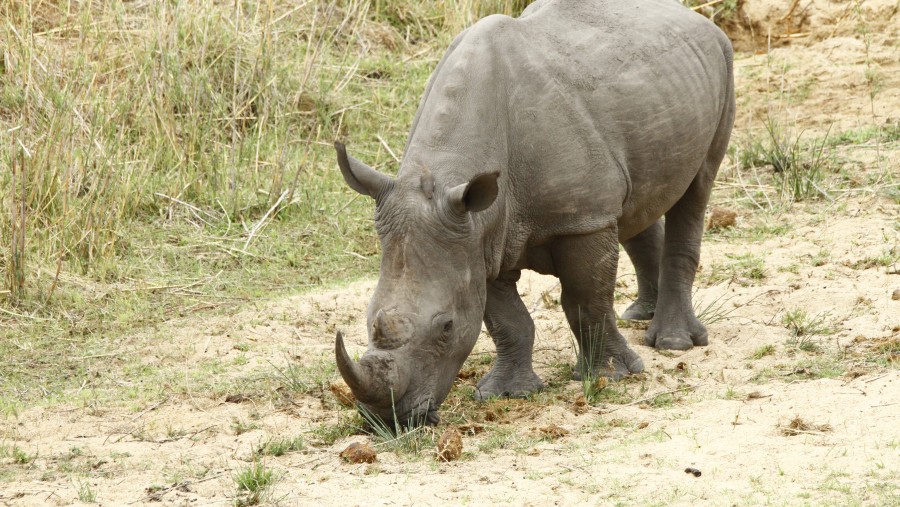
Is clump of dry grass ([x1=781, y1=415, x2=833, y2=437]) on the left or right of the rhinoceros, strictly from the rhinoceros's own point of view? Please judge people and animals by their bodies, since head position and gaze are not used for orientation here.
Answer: on its left

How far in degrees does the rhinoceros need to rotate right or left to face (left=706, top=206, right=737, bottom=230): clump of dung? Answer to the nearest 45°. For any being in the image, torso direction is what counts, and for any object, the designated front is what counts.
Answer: approximately 180°

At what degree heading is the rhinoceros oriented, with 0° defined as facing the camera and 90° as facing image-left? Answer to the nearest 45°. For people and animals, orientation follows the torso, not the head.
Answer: approximately 45°

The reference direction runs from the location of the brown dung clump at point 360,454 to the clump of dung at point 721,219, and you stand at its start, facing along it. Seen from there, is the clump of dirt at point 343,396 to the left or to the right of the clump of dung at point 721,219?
left

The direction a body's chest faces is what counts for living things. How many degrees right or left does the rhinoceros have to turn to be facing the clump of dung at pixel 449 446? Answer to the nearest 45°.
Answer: approximately 45° to its left

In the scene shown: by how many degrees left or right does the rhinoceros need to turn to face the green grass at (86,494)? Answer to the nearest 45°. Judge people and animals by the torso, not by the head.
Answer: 0° — it already faces it
